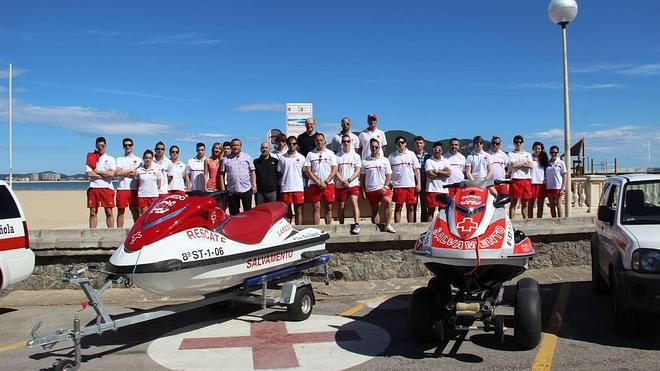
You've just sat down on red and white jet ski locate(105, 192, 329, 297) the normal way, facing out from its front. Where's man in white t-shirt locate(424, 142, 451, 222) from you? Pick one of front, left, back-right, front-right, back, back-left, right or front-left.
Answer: back

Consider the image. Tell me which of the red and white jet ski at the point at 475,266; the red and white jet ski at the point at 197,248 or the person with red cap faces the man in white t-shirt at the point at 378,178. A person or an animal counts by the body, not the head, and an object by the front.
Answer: the person with red cap

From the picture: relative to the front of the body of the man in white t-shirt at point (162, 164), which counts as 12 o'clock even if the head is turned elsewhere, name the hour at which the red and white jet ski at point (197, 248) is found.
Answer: The red and white jet ski is roughly at 12 o'clock from the man in white t-shirt.

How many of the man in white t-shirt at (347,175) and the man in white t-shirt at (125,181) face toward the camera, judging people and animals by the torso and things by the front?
2

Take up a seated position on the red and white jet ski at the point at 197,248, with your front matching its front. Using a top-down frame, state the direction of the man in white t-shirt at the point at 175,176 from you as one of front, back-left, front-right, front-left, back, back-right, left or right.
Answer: back-right

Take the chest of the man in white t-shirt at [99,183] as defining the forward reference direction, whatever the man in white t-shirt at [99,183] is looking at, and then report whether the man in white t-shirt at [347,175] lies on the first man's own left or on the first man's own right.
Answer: on the first man's own left

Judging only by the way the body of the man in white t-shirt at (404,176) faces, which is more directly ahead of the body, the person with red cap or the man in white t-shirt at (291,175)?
the man in white t-shirt

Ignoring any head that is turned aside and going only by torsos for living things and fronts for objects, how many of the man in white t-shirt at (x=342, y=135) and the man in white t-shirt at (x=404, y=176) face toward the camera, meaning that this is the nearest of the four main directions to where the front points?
2

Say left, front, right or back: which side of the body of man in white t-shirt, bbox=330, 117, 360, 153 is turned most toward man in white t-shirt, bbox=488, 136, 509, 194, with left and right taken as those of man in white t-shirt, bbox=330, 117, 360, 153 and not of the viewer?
left

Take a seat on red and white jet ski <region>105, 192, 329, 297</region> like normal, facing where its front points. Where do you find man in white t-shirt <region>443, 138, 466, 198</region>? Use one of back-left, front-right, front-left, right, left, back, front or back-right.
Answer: back
